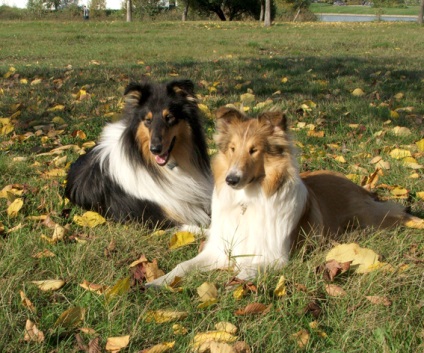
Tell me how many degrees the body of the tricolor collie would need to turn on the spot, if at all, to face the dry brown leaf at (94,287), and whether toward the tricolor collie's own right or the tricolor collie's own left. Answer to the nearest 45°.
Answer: approximately 45° to the tricolor collie's own right

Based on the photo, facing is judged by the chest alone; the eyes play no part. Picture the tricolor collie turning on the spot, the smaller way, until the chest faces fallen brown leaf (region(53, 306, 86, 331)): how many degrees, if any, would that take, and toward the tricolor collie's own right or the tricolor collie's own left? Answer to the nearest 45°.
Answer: approximately 45° to the tricolor collie's own right

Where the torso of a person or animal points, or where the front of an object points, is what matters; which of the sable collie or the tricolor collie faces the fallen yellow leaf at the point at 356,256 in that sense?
the tricolor collie

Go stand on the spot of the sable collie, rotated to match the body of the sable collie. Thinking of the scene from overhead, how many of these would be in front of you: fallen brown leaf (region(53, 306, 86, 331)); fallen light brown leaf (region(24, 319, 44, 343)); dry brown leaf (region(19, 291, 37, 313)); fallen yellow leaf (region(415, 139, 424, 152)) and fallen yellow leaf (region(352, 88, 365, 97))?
3

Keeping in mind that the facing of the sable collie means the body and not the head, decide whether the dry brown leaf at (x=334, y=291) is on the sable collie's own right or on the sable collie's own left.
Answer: on the sable collie's own left

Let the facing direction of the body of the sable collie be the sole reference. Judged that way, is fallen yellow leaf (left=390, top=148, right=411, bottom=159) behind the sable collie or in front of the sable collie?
behind

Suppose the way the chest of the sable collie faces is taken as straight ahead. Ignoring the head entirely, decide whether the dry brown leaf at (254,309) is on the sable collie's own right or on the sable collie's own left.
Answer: on the sable collie's own left

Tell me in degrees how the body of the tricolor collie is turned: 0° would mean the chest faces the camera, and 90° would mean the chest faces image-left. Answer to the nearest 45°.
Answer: approximately 315°

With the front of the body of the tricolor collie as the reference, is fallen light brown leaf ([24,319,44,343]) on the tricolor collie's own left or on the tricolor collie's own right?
on the tricolor collie's own right

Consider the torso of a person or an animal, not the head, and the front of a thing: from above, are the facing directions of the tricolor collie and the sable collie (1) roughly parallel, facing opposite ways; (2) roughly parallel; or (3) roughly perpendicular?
roughly perpendicular
